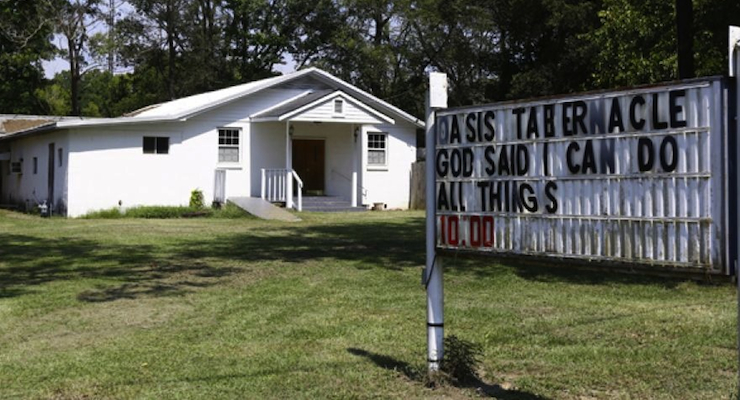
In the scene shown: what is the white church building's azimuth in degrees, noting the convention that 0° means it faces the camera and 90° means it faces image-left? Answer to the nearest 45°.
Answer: approximately 315°

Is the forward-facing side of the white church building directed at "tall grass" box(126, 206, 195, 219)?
no

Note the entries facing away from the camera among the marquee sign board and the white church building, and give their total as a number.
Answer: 0

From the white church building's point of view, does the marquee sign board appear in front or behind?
in front

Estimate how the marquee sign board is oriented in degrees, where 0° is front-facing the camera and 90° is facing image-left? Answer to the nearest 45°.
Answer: approximately 45°

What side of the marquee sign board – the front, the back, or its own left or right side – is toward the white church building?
right

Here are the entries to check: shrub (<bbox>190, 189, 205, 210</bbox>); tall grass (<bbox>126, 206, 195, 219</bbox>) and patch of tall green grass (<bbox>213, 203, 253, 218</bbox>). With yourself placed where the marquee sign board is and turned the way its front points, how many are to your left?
0

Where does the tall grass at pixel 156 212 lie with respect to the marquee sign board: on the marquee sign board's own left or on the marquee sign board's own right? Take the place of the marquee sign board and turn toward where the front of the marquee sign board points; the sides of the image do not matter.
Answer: on the marquee sign board's own right
